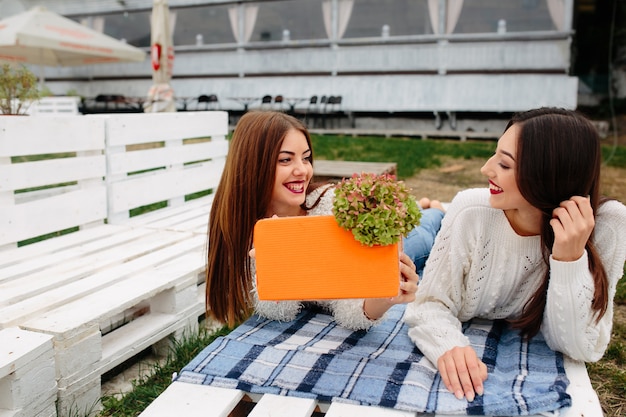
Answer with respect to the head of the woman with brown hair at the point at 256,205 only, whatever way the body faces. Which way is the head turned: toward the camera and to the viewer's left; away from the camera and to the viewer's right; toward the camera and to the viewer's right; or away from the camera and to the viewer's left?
toward the camera and to the viewer's right

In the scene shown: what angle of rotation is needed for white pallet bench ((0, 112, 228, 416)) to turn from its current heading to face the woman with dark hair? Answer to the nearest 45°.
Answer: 0° — it already faces them

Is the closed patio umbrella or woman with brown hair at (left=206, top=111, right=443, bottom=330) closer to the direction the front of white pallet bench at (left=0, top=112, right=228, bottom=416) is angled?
the woman with brown hair

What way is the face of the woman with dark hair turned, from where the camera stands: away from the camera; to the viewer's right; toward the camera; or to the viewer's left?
to the viewer's left

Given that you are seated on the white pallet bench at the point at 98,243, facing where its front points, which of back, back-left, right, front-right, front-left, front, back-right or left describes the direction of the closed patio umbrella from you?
back-left

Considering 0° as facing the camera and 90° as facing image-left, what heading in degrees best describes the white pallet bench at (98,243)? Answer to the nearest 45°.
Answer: approximately 315°

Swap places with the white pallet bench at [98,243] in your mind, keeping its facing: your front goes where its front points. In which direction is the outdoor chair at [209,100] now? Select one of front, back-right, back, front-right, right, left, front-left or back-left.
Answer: back-left

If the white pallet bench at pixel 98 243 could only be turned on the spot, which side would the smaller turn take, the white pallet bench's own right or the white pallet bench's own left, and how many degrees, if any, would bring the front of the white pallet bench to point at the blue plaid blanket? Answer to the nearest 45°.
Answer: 0° — it already faces it
